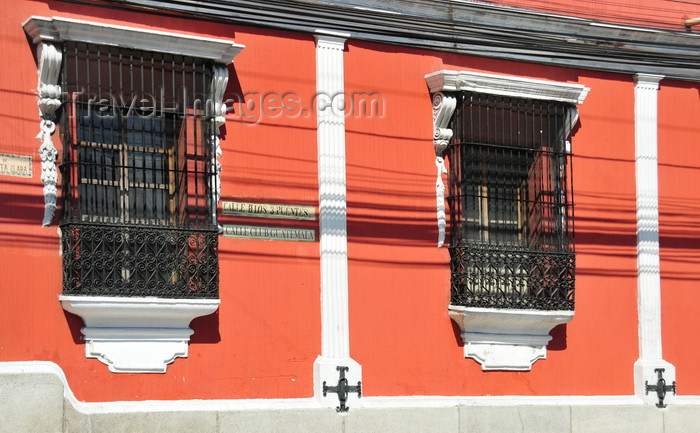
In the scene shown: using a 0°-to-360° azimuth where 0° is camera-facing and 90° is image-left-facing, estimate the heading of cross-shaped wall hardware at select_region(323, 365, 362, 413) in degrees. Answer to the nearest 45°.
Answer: approximately 0°

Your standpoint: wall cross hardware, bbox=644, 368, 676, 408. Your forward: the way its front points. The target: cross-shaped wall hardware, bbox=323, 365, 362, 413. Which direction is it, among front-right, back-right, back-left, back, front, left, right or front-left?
front-right

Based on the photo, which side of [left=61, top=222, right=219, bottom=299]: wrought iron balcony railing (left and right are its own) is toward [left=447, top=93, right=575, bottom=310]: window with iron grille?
left

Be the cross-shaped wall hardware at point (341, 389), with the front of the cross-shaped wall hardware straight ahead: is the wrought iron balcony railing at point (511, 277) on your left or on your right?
on your left

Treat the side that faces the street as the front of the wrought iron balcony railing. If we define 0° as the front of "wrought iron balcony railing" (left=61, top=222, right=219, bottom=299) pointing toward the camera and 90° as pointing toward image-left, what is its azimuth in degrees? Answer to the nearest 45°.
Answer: approximately 0°

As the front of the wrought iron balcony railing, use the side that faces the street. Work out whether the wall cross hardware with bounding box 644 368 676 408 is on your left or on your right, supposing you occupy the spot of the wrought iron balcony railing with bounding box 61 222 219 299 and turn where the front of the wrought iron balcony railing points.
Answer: on your left
